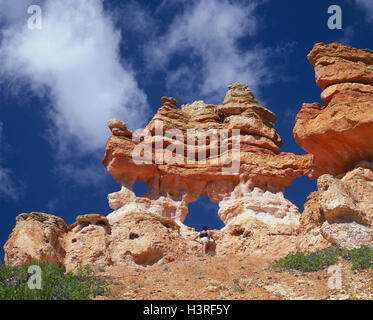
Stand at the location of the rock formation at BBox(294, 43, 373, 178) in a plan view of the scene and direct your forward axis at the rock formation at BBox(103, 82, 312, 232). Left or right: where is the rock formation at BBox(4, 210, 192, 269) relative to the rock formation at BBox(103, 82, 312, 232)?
left

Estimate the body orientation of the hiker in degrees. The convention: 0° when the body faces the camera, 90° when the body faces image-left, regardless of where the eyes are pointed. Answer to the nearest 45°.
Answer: approximately 180°

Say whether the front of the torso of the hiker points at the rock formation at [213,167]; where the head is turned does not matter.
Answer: yes

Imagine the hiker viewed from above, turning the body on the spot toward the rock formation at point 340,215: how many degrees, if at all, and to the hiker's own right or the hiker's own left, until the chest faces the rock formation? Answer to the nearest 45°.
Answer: approximately 135° to the hiker's own right

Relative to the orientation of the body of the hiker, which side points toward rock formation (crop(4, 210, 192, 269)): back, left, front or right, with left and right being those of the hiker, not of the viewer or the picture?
left

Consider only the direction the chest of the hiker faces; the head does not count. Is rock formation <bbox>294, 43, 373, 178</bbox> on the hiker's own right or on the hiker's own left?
on the hiker's own right
